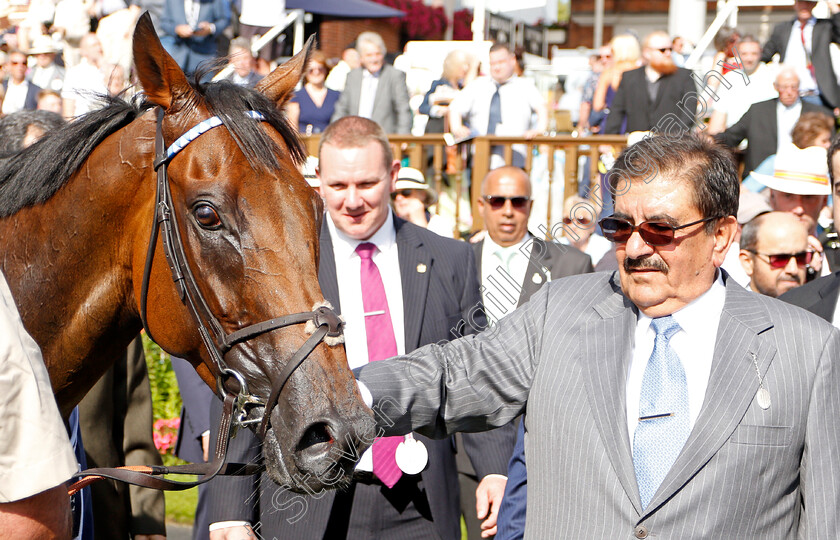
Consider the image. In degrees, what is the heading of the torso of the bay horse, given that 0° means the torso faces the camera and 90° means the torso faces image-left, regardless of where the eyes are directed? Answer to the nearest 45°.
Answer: approximately 315°

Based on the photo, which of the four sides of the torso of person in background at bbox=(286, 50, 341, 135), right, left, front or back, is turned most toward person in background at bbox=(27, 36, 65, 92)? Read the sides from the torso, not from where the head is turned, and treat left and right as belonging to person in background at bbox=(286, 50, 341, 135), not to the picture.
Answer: right

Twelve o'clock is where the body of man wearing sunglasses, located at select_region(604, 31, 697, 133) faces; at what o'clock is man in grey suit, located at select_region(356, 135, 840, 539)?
The man in grey suit is roughly at 12 o'clock from the man wearing sunglasses.

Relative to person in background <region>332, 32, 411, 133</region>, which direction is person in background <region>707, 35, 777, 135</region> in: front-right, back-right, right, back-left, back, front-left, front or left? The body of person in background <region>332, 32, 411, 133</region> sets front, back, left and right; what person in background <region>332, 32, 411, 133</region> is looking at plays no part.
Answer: front-left

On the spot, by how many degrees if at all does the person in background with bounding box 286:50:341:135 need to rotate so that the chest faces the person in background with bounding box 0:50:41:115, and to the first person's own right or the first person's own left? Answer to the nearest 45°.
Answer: approximately 90° to the first person's own right

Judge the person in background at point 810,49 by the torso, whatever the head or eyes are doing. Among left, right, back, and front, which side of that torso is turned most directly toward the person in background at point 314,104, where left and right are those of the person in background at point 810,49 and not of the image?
right

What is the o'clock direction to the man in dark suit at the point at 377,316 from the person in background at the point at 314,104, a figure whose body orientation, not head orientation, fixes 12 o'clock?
The man in dark suit is roughly at 12 o'clock from the person in background.

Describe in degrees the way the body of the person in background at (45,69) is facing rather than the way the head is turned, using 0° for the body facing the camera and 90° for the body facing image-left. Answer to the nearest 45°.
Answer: approximately 0°

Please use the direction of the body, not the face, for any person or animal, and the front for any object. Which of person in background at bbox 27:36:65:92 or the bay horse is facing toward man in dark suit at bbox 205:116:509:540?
the person in background

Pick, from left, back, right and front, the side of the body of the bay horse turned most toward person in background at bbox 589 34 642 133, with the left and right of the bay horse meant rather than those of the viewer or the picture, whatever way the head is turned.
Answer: left
